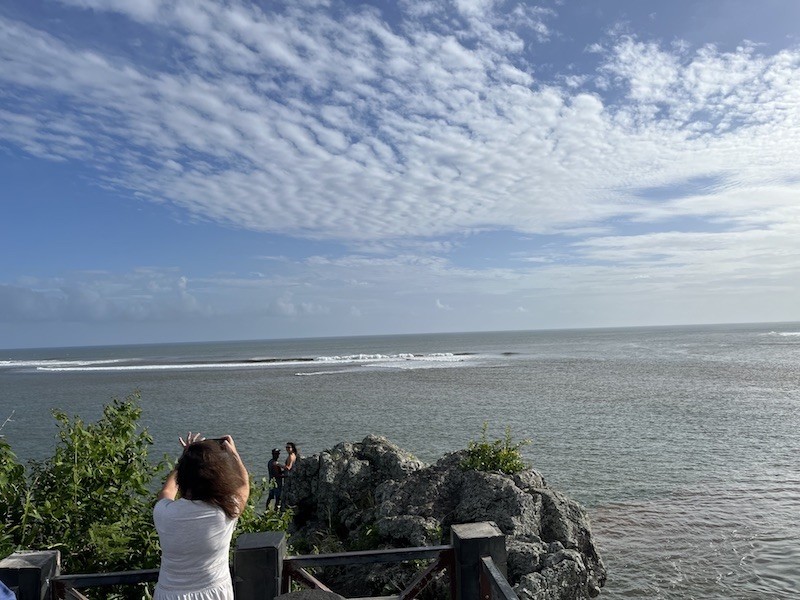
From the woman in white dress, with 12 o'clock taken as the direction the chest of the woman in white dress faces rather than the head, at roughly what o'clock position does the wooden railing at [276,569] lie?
The wooden railing is roughly at 1 o'clock from the woman in white dress.

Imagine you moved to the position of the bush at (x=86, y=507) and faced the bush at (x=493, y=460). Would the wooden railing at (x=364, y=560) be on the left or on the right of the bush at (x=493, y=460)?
right

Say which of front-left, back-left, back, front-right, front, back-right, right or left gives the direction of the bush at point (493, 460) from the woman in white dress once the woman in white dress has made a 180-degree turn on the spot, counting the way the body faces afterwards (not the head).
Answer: back-left

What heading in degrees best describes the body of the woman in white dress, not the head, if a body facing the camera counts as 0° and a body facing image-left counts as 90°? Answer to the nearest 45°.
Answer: approximately 180°

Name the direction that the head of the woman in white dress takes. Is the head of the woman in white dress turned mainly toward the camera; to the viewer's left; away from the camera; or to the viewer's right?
away from the camera

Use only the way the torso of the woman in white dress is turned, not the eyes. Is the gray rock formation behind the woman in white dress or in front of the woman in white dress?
in front

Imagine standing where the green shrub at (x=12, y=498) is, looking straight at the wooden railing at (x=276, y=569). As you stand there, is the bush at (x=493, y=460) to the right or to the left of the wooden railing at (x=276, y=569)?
left
